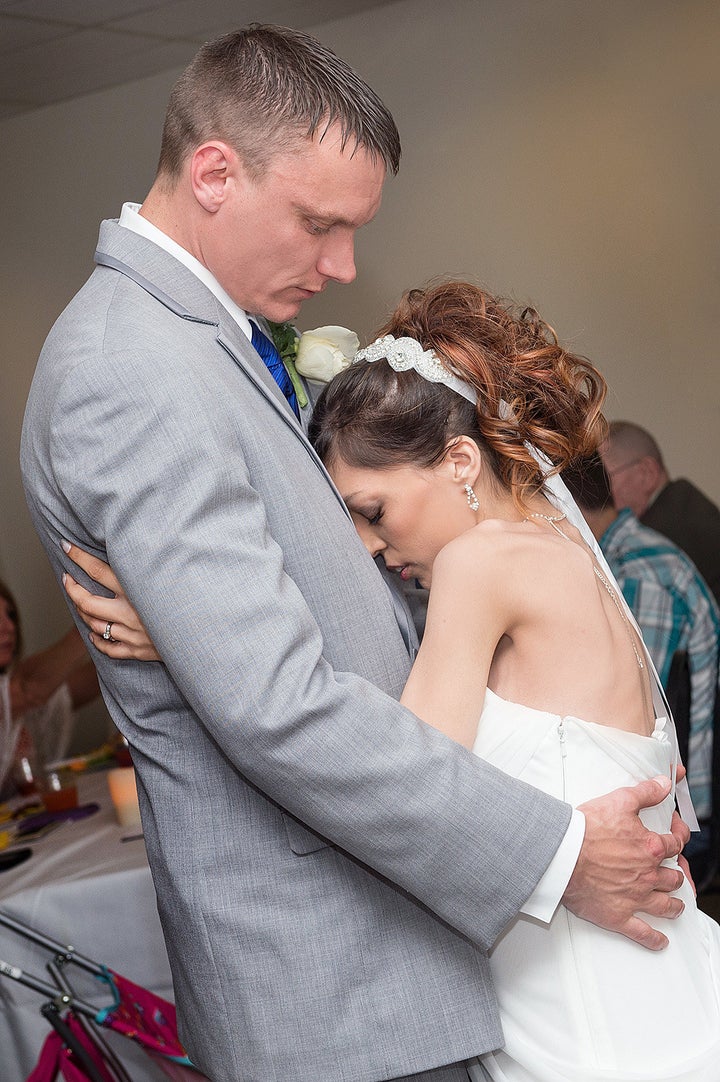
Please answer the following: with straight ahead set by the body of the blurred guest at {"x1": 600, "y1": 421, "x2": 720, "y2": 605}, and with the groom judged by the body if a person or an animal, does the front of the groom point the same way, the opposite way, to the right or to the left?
the opposite way

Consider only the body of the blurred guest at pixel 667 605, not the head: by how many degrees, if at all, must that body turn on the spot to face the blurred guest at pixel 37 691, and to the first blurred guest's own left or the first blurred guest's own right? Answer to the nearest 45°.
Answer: approximately 45° to the first blurred guest's own left

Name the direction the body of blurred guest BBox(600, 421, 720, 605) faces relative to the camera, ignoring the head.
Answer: to the viewer's left

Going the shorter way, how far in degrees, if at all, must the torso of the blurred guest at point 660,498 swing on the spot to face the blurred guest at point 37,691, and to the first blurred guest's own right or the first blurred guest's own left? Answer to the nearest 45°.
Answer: approximately 45° to the first blurred guest's own left

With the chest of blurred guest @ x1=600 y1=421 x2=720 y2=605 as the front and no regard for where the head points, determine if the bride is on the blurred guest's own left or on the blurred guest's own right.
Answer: on the blurred guest's own left

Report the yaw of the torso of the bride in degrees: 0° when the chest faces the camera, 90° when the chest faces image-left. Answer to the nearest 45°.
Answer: approximately 90°

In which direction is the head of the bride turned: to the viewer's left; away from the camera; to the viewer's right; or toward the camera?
to the viewer's left

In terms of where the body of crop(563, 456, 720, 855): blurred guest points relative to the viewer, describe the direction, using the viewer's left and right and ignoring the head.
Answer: facing away from the viewer and to the left of the viewer

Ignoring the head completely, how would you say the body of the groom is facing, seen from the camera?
to the viewer's right
